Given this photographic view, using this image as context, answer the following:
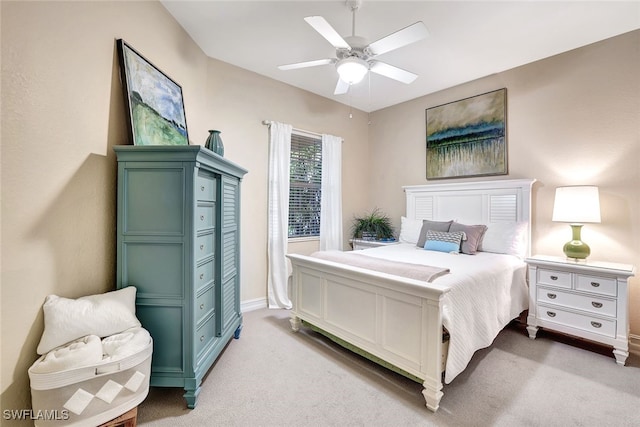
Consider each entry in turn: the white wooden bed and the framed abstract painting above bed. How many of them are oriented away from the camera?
0

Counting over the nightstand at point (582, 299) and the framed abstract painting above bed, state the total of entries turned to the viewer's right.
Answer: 0

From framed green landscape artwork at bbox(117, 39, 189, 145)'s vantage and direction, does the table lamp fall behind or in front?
in front

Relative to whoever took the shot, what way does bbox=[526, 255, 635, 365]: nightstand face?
facing the viewer and to the left of the viewer

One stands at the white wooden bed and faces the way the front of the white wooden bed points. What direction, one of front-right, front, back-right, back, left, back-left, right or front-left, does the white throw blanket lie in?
front

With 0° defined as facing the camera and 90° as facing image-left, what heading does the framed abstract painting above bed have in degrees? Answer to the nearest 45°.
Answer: approximately 45°

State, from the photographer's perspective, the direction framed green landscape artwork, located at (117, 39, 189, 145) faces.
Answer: facing the viewer and to the right of the viewer

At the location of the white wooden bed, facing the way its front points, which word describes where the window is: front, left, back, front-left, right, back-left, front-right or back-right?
right

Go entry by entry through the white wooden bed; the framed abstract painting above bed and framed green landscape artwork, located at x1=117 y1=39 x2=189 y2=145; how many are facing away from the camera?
0

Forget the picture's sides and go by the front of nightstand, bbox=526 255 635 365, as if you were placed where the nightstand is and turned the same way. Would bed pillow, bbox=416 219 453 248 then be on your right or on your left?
on your right

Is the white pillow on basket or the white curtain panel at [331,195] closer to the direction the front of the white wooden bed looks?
the white pillow on basket
